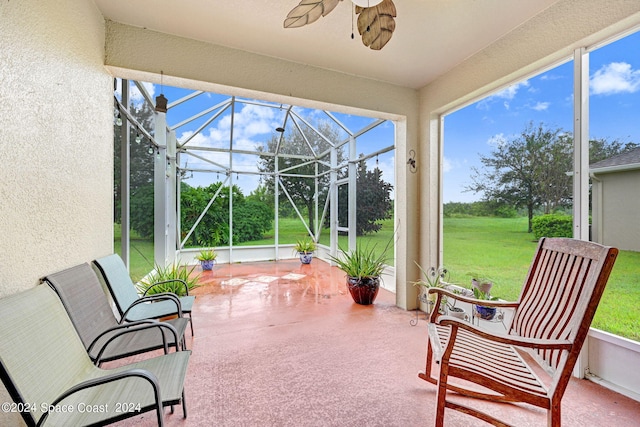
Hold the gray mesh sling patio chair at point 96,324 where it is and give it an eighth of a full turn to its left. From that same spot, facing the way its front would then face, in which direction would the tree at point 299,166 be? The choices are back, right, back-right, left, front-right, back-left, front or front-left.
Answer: front

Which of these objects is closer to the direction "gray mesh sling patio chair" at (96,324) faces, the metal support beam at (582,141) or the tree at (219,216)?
the metal support beam

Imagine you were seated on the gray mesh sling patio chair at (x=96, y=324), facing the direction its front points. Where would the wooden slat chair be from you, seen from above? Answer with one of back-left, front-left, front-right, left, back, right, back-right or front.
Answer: front-right

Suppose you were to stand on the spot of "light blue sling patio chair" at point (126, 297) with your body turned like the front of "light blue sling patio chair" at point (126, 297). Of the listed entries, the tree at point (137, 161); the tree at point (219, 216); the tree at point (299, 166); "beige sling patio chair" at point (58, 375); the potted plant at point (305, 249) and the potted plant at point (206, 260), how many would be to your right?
1

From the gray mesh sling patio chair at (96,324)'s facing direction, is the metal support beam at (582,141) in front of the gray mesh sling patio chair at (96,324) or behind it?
in front

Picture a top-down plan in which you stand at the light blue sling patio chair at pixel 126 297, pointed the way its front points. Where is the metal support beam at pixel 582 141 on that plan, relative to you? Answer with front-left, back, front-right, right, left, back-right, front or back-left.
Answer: front-right

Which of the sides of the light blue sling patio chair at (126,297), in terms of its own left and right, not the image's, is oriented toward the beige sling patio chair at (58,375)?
right

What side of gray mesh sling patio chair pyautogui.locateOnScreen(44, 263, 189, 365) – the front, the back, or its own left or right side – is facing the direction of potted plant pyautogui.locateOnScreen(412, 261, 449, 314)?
front

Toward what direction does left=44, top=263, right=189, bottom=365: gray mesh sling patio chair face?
to the viewer's right

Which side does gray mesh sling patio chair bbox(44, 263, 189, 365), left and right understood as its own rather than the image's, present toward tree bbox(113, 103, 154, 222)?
left

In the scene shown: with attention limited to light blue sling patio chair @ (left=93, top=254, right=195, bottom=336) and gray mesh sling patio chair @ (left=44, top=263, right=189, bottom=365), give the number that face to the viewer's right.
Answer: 2

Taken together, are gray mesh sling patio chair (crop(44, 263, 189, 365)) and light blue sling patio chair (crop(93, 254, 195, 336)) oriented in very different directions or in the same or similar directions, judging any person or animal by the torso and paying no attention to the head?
same or similar directions

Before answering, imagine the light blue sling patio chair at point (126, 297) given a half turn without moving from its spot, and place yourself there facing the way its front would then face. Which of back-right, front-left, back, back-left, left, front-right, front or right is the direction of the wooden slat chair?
back-left

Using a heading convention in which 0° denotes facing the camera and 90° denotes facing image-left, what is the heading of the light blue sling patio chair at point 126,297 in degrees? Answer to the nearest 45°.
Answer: approximately 270°
